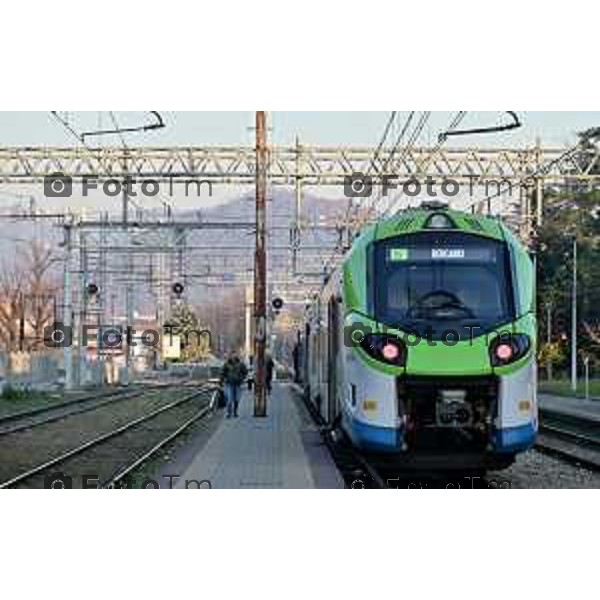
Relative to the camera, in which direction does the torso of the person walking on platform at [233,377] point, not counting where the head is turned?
toward the camera

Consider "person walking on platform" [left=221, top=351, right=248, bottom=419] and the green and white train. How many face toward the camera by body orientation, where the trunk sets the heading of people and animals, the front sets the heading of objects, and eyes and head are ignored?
2

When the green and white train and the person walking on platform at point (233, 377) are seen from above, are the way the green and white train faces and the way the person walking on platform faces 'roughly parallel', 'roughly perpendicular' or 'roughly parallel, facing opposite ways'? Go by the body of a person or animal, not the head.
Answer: roughly parallel

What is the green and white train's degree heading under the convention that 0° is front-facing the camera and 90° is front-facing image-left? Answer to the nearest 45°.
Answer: approximately 0°
